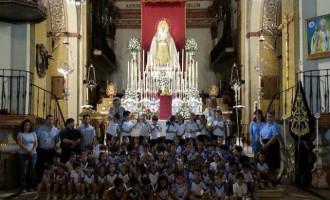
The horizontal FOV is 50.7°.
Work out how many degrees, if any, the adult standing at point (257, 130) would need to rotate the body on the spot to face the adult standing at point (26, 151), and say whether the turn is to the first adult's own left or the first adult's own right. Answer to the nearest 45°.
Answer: approximately 45° to the first adult's own right

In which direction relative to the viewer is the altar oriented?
toward the camera

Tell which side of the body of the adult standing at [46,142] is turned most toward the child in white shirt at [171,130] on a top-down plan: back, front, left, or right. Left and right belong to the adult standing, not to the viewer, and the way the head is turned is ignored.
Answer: left

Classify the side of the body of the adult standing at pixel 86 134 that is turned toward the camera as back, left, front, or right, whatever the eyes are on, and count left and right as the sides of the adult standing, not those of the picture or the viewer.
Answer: front

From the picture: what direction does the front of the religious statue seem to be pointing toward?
toward the camera

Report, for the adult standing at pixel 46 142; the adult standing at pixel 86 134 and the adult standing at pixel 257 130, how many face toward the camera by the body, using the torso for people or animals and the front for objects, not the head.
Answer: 3
